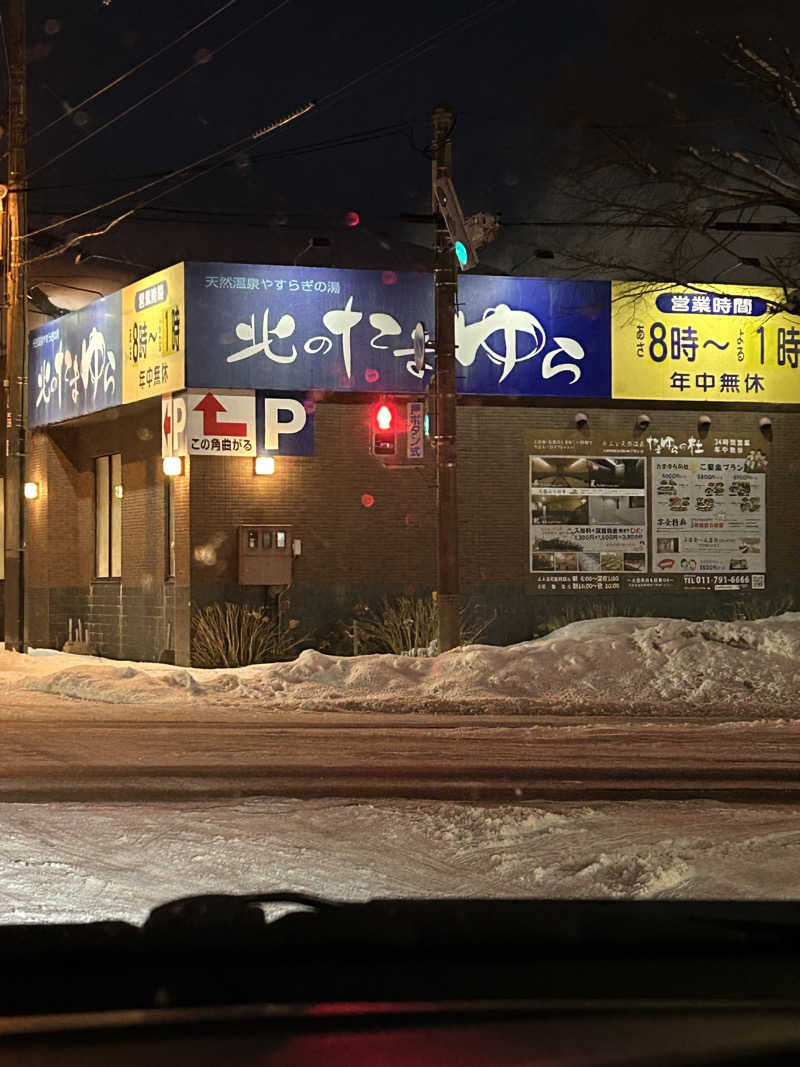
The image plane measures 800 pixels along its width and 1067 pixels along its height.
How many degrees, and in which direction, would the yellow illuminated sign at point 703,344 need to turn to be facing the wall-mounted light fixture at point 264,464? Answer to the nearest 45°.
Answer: approximately 45° to its right

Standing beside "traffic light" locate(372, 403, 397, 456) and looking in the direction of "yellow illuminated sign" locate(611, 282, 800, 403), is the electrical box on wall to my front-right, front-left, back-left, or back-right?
back-left

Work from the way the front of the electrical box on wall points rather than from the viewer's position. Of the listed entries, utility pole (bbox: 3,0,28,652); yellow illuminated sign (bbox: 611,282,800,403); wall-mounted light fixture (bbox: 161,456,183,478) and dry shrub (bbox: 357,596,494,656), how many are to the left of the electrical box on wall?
2

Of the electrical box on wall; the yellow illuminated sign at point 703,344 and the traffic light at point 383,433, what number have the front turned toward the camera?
3

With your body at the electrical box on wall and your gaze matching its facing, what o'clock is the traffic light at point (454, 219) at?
The traffic light is roughly at 11 o'clock from the electrical box on wall.

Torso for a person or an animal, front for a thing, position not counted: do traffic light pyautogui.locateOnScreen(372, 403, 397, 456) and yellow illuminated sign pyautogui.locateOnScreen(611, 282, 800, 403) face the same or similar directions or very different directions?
same or similar directions
